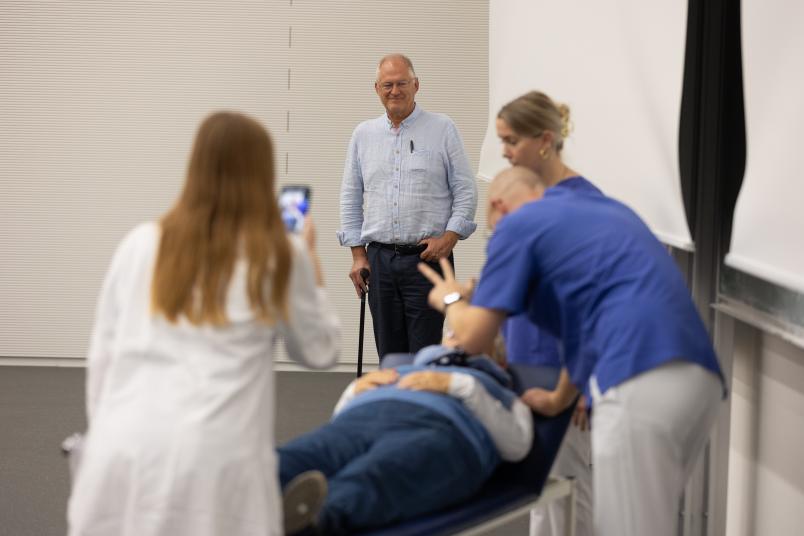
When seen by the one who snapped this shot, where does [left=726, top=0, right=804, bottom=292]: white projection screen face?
facing the viewer and to the left of the viewer

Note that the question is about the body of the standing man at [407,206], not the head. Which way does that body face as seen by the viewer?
toward the camera

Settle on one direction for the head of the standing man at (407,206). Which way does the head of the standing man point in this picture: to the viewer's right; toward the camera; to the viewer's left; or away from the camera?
toward the camera

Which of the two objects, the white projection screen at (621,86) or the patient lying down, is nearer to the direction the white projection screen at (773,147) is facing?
the patient lying down

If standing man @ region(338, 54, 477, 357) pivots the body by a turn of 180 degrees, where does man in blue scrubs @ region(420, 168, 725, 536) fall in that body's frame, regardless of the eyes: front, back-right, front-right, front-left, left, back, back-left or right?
back

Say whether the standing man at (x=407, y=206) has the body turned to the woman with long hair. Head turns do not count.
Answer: yes

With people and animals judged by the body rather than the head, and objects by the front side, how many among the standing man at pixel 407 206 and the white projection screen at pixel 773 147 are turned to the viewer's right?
0

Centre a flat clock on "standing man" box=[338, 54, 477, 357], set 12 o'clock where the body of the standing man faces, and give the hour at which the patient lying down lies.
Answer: The patient lying down is roughly at 12 o'clock from the standing man.

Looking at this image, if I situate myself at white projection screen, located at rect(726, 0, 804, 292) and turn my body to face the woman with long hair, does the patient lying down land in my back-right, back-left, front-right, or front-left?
front-right

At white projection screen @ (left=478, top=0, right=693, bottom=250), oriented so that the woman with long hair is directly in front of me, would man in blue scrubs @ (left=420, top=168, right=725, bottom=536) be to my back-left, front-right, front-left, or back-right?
front-left
